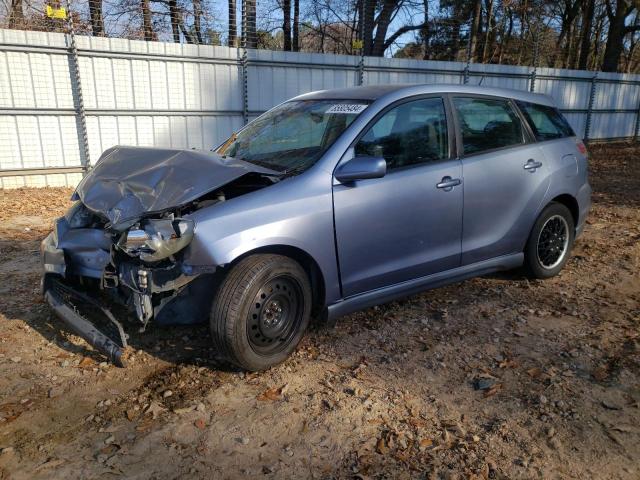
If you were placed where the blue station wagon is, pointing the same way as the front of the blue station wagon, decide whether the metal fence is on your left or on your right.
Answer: on your right

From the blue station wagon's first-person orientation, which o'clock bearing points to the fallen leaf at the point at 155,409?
The fallen leaf is roughly at 12 o'clock from the blue station wagon.

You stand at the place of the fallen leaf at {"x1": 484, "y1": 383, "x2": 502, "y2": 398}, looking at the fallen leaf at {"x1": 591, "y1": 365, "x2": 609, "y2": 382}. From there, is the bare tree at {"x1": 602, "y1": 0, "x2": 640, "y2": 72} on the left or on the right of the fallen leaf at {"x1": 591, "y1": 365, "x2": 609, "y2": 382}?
left

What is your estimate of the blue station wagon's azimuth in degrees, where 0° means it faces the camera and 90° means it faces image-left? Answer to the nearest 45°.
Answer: approximately 45°

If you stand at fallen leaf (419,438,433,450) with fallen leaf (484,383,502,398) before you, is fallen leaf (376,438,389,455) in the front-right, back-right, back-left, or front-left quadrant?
back-left

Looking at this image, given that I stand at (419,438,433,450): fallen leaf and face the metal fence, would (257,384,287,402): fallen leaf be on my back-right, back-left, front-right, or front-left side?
front-left

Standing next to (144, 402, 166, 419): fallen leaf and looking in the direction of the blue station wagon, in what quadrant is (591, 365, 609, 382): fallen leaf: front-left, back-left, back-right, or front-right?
front-right

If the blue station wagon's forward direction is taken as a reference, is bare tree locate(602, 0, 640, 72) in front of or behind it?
behind

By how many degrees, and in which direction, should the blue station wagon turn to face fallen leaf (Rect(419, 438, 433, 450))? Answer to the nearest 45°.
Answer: approximately 90° to its left

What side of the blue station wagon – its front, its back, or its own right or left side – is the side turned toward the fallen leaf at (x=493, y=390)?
left
